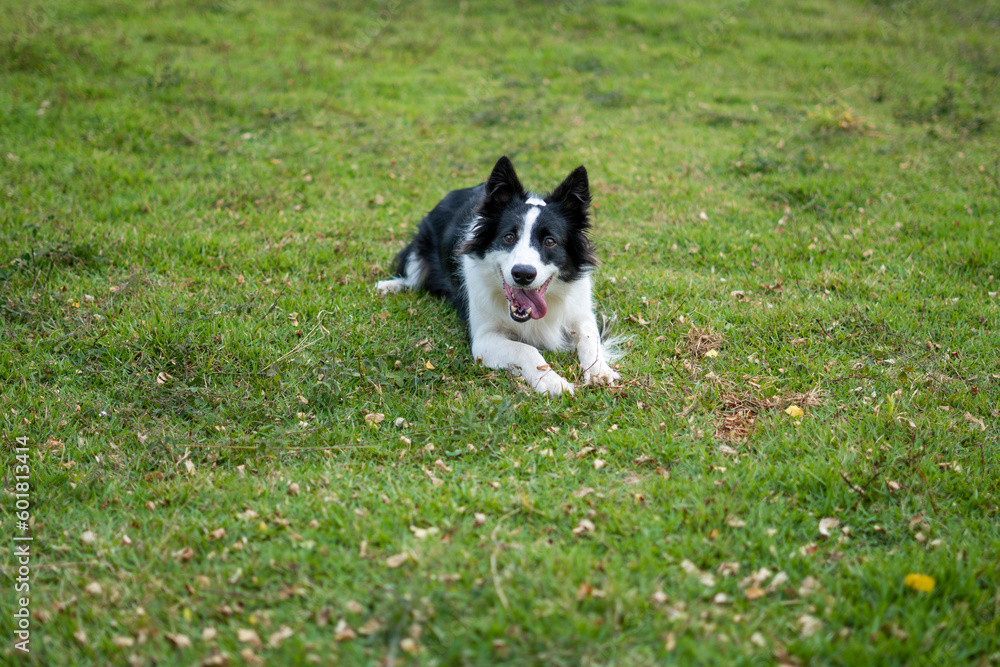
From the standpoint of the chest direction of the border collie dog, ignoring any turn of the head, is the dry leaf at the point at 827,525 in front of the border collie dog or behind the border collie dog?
in front

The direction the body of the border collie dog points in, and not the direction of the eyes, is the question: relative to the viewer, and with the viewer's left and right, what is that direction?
facing the viewer and to the right of the viewer

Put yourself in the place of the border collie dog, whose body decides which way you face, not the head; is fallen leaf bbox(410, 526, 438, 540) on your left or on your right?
on your right

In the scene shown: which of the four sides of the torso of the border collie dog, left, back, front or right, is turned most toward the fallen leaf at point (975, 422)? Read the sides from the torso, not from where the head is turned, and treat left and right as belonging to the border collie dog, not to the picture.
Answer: front

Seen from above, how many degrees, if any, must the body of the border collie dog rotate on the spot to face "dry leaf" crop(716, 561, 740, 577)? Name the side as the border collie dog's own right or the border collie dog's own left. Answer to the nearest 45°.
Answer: approximately 45° to the border collie dog's own right

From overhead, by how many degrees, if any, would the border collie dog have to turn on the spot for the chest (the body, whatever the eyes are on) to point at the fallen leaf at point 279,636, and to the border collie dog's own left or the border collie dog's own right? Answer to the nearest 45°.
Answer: approximately 45° to the border collie dog's own right

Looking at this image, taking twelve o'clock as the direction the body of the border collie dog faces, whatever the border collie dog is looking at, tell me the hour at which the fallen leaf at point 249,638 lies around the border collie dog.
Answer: The fallen leaf is roughly at 2 o'clock from the border collie dog.
